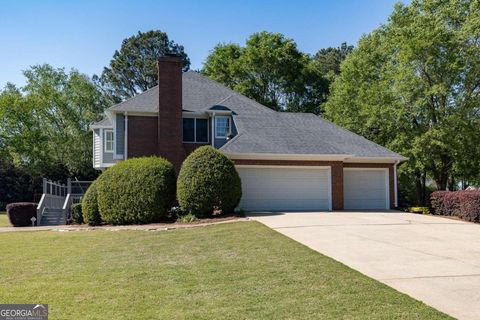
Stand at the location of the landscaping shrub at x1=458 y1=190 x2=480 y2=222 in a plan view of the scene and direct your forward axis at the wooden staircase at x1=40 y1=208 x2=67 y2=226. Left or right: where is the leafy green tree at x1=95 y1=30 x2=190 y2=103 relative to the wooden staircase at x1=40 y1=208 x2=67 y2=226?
right

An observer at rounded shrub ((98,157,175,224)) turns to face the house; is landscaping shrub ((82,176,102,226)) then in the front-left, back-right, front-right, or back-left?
back-left

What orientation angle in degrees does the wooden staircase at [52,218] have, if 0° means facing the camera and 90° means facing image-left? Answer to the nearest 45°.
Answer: approximately 0°

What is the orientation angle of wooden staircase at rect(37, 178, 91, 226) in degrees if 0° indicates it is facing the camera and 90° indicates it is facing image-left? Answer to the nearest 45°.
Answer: approximately 0°

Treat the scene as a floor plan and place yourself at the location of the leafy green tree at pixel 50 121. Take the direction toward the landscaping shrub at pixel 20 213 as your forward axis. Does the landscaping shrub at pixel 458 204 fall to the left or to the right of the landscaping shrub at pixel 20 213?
left

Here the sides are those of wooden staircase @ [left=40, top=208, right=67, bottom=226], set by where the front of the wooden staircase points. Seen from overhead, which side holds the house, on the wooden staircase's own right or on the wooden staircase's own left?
on the wooden staircase's own left
